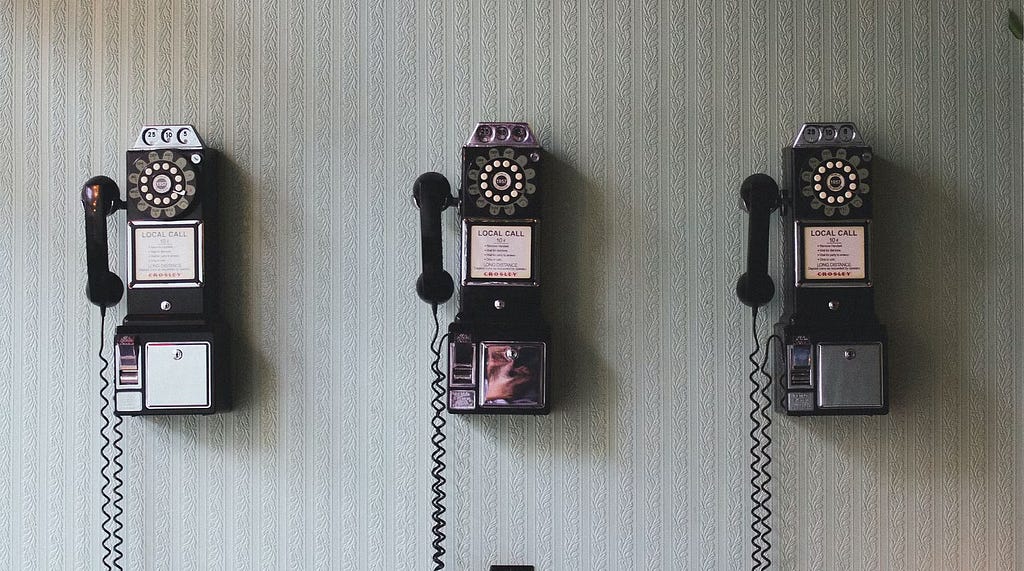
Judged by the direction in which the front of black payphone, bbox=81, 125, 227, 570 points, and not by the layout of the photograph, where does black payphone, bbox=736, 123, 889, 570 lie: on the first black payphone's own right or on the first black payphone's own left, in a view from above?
on the first black payphone's own left

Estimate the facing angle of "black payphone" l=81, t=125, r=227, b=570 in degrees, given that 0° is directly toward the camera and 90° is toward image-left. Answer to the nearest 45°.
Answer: approximately 0°

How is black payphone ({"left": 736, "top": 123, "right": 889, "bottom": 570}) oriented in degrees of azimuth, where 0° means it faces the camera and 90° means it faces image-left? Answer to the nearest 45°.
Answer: approximately 0°

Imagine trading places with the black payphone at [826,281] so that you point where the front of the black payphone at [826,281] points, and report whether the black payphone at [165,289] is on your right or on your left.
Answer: on your right

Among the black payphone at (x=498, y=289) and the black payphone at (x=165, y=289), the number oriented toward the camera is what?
2

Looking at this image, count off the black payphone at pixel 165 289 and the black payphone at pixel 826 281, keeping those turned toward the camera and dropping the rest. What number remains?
2
